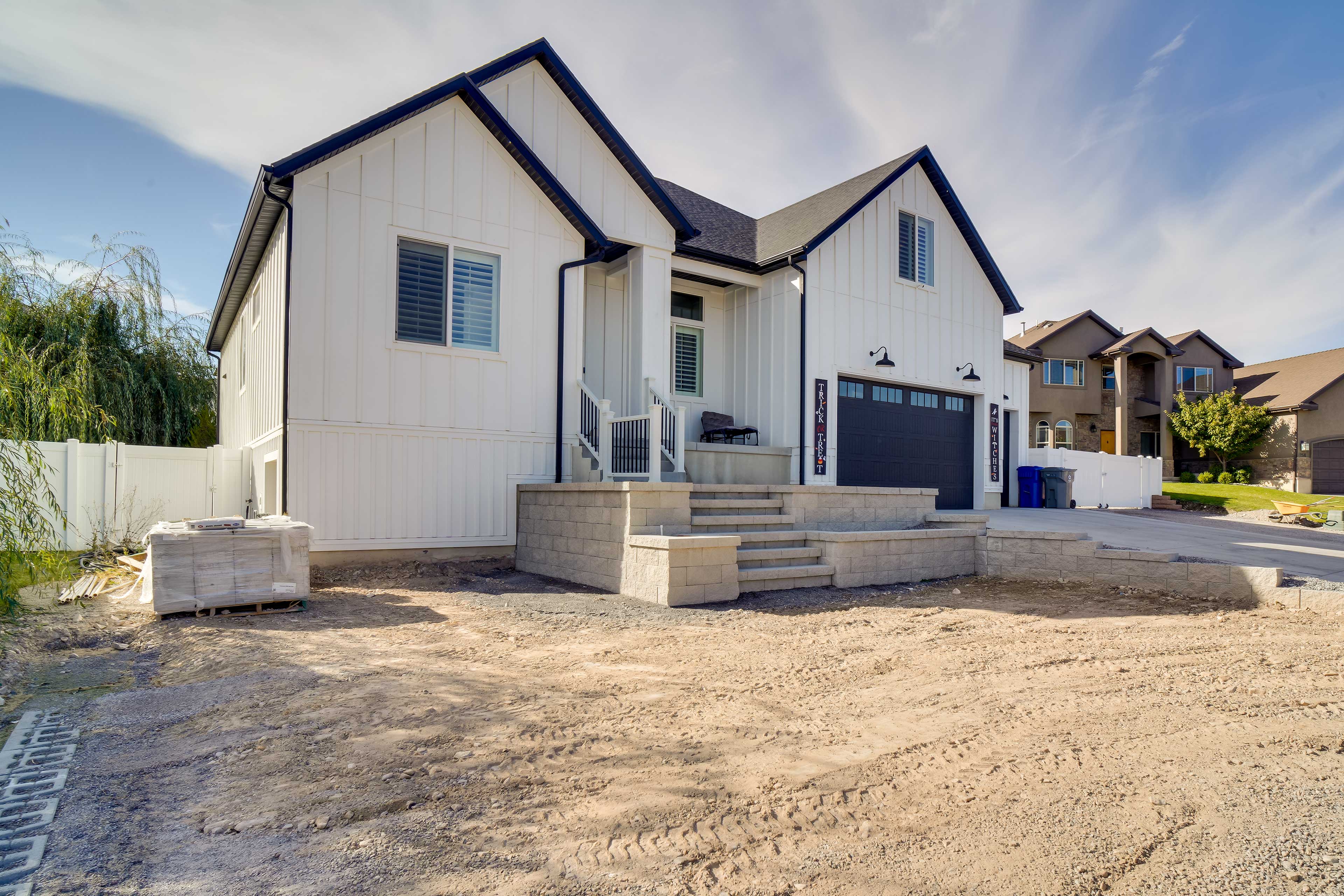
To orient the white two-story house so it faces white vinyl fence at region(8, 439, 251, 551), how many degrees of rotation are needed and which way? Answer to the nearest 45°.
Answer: approximately 135° to its right

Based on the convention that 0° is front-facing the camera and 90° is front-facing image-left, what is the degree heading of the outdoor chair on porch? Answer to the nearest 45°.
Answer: approximately 315°

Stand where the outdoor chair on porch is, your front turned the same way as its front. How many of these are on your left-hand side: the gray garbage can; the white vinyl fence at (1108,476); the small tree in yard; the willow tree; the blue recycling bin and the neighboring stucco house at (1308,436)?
5

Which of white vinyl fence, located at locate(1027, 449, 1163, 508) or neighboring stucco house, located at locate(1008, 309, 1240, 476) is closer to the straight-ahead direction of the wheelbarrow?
the white vinyl fence

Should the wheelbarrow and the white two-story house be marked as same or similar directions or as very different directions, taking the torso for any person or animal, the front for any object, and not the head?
very different directions

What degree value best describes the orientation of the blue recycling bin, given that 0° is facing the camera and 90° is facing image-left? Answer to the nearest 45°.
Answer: approximately 45°

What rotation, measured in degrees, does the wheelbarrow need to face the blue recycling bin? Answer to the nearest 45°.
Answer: approximately 45° to its left

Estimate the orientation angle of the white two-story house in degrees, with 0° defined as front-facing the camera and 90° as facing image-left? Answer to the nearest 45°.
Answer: approximately 315°

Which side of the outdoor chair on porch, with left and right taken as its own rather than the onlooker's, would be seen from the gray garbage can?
left

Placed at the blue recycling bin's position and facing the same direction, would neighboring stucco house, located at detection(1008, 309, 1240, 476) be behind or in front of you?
behind

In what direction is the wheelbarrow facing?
to the viewer's left
